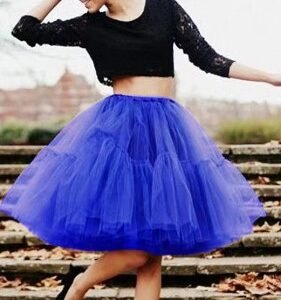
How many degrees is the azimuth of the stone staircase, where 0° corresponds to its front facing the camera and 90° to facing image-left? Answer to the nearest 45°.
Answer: approximately 0°

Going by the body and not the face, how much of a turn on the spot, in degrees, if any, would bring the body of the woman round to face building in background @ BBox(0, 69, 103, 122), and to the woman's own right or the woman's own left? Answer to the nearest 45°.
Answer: approximately 180°
